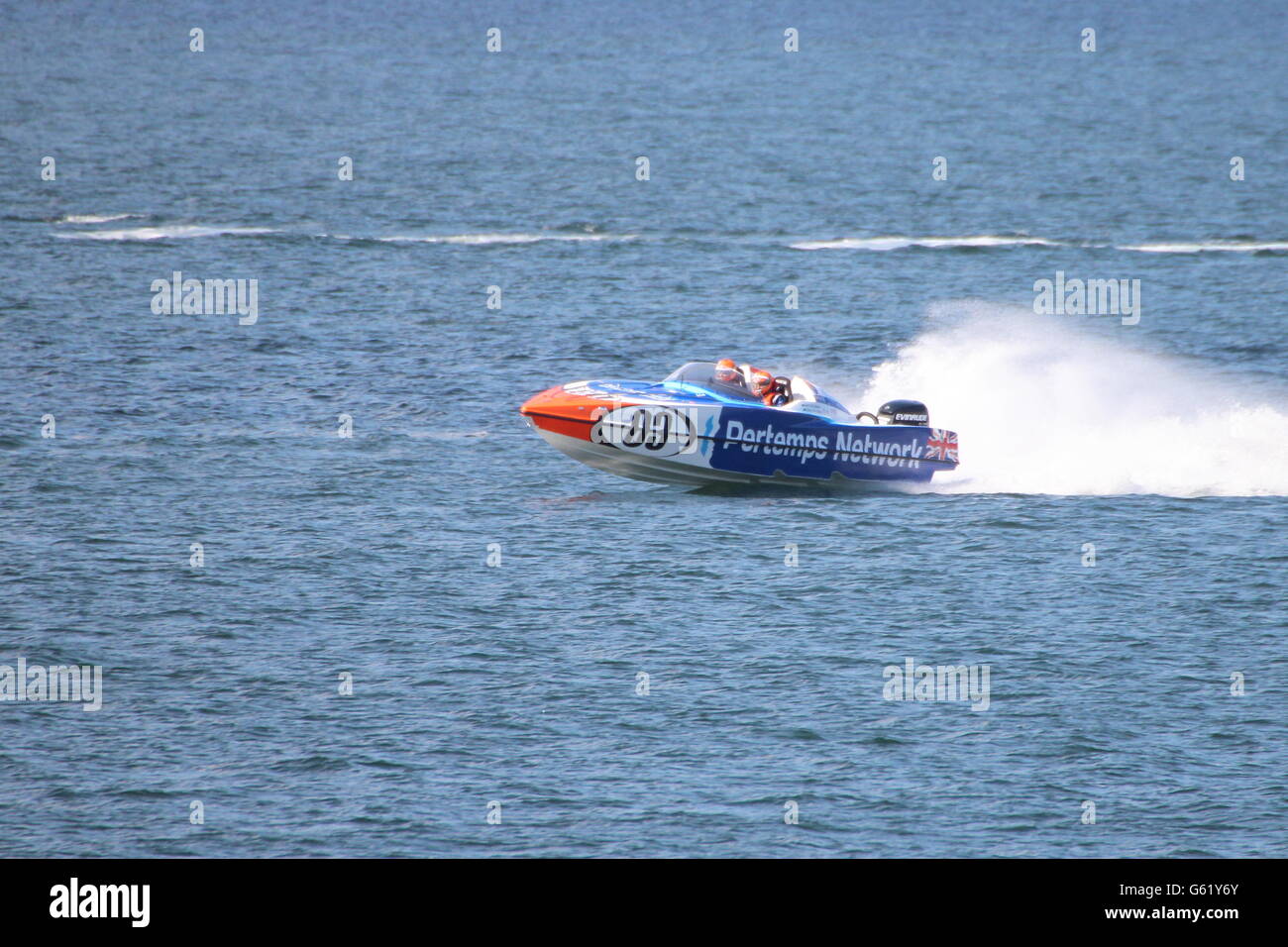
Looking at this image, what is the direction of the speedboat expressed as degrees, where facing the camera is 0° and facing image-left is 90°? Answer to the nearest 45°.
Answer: approximately 90°
